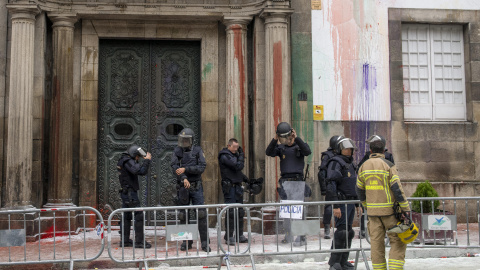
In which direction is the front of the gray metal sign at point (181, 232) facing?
toward the camera

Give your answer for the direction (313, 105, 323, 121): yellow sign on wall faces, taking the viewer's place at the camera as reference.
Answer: facing the viewer

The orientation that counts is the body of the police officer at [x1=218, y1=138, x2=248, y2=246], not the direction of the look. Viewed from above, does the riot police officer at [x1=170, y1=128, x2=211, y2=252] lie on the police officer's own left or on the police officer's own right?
on the police officer's own right

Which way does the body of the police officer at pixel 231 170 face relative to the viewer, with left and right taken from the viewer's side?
facing the viewer and to the right of the viewer

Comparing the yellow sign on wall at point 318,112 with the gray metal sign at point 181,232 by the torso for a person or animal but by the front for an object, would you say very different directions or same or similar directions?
same or similar directions

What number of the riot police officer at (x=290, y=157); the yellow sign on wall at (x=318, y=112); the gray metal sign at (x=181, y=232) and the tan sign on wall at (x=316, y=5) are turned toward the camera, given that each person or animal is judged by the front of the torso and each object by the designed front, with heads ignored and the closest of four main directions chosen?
4

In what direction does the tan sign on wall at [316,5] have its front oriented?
toward the camera

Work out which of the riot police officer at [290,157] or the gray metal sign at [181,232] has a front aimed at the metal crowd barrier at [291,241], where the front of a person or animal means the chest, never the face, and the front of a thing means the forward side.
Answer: the riot police officer

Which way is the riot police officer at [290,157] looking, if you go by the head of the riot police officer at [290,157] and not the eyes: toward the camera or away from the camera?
toward the camera

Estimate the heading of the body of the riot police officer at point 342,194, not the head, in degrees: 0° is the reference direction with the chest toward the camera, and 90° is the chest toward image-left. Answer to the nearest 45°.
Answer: approximately 315°

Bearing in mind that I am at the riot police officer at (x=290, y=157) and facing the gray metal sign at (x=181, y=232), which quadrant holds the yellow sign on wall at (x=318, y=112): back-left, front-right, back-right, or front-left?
back-right

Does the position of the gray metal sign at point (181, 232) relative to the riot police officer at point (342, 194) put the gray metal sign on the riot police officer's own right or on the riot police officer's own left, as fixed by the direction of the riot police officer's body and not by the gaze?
on the riot police officer's own right

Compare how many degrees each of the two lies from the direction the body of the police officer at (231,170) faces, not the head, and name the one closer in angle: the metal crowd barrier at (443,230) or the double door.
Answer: the metal crowd barrier

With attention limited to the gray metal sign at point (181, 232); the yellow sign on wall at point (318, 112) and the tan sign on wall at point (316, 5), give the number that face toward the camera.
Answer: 3

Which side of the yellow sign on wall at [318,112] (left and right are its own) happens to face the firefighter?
front
